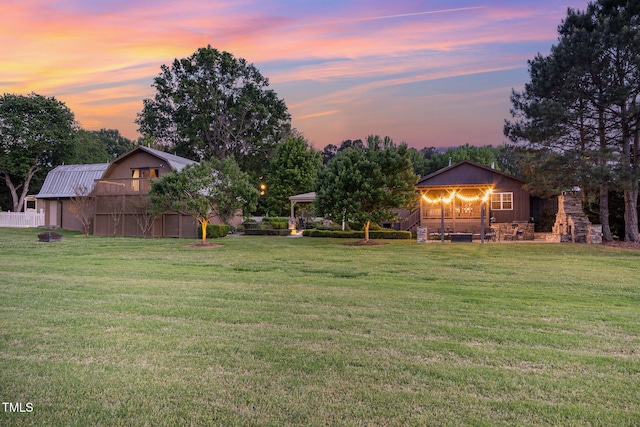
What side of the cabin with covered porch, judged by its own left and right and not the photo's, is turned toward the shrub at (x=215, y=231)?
right

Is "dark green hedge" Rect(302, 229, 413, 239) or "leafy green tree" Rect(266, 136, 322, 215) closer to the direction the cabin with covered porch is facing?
the dark green hedge

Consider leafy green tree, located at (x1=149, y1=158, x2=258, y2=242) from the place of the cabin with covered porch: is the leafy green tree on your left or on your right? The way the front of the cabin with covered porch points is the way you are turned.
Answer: on your right

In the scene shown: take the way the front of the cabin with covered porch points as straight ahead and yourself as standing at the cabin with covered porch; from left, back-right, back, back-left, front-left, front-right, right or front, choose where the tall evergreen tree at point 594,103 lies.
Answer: front-left

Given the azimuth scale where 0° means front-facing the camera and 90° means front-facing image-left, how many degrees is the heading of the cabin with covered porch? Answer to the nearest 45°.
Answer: approximately 0°

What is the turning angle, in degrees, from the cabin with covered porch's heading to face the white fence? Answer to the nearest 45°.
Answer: approximately 90° to its right

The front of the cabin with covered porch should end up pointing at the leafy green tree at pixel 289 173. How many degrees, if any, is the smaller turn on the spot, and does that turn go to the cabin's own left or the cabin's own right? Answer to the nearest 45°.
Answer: approximately 135° to the cabin's own right

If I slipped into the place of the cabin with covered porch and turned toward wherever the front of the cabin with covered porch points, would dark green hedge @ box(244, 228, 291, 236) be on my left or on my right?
on my right

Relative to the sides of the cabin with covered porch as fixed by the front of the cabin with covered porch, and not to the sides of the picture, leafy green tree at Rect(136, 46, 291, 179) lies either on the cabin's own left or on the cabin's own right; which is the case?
on the cabin's own right

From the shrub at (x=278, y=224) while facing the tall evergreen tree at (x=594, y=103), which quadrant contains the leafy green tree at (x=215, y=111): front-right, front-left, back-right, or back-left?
back-left

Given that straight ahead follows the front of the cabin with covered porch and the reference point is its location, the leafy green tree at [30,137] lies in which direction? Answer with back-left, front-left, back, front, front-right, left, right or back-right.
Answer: right

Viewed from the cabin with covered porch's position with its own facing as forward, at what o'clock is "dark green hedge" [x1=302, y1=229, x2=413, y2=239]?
The dark green hedge is roughly at 2 o'clock from the cabin with covered porch.

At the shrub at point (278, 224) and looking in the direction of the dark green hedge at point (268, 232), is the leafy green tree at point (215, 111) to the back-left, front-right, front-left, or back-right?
back-right

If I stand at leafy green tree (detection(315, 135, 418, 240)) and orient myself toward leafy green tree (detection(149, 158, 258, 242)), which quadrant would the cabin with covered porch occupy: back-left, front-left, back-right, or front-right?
back-right
